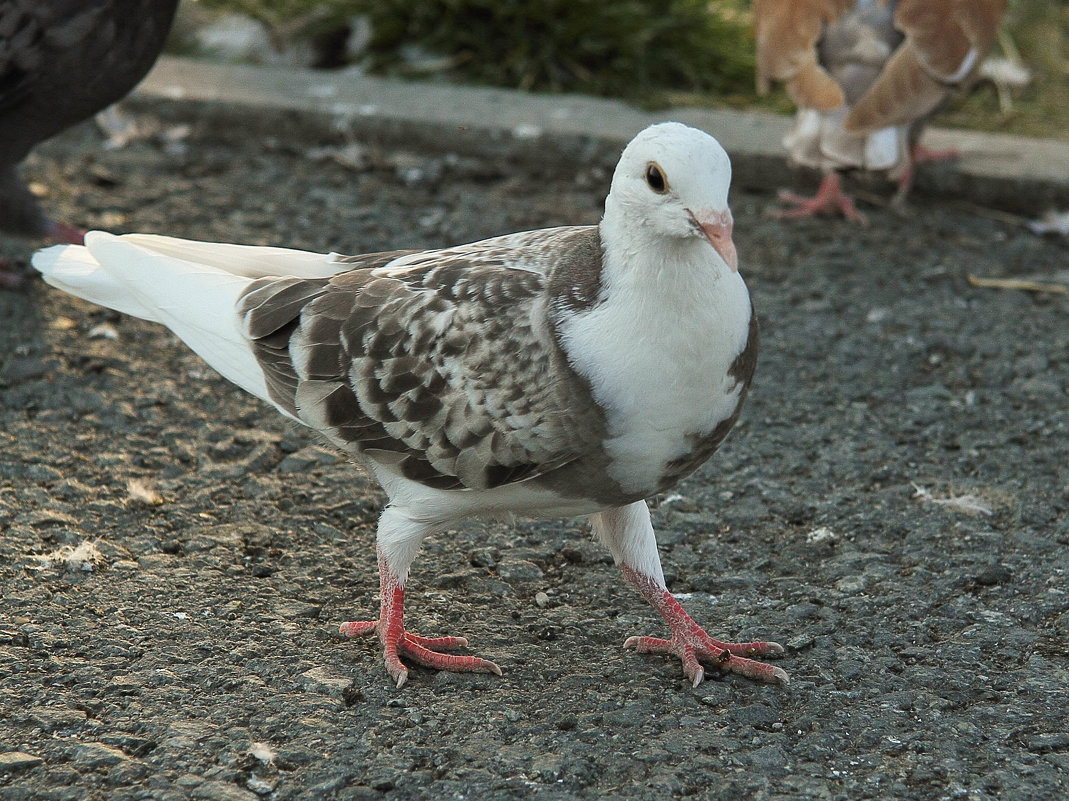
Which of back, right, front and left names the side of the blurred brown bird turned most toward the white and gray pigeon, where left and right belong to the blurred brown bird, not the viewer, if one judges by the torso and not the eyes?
back

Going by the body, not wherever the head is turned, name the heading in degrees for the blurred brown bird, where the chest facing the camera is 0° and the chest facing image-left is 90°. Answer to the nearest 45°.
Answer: approximately 180°
